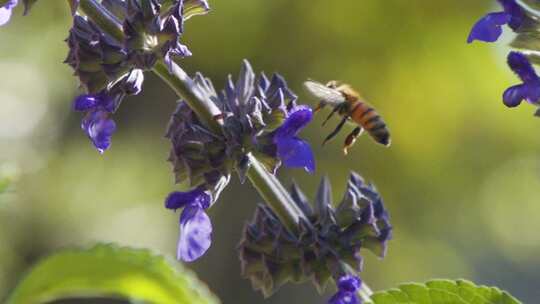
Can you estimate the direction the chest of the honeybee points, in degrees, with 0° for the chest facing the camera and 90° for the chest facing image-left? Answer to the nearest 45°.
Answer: approximately 90°

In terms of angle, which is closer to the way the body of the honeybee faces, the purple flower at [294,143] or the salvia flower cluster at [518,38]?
the purple flower

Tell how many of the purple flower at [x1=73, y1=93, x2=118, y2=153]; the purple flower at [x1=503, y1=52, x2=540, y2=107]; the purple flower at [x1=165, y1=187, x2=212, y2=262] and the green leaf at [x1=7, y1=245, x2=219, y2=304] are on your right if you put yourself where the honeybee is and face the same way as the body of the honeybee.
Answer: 0

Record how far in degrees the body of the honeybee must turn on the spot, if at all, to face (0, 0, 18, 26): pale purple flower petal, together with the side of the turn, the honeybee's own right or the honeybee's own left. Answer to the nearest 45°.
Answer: approximately 45° to the honeybee's own left

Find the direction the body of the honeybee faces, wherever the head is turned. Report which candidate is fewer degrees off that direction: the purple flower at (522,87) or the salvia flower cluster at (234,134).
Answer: the salvia flower cluster

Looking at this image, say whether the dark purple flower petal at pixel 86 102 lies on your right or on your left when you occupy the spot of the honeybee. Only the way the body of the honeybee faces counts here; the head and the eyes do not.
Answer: on your left

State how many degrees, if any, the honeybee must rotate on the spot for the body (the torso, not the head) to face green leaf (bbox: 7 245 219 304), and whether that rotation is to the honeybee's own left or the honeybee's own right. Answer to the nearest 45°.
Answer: approximately 45° to the honeybee's own left
